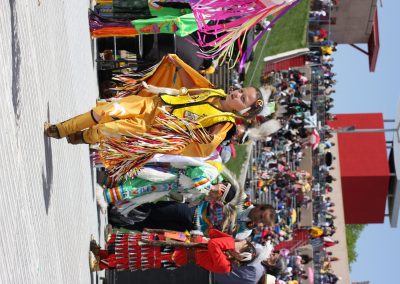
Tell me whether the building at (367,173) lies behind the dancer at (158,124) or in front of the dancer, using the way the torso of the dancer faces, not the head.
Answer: behind
